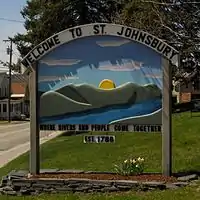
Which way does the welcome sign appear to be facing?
toward the camera

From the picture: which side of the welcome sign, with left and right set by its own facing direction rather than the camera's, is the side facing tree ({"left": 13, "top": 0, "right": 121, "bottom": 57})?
back
